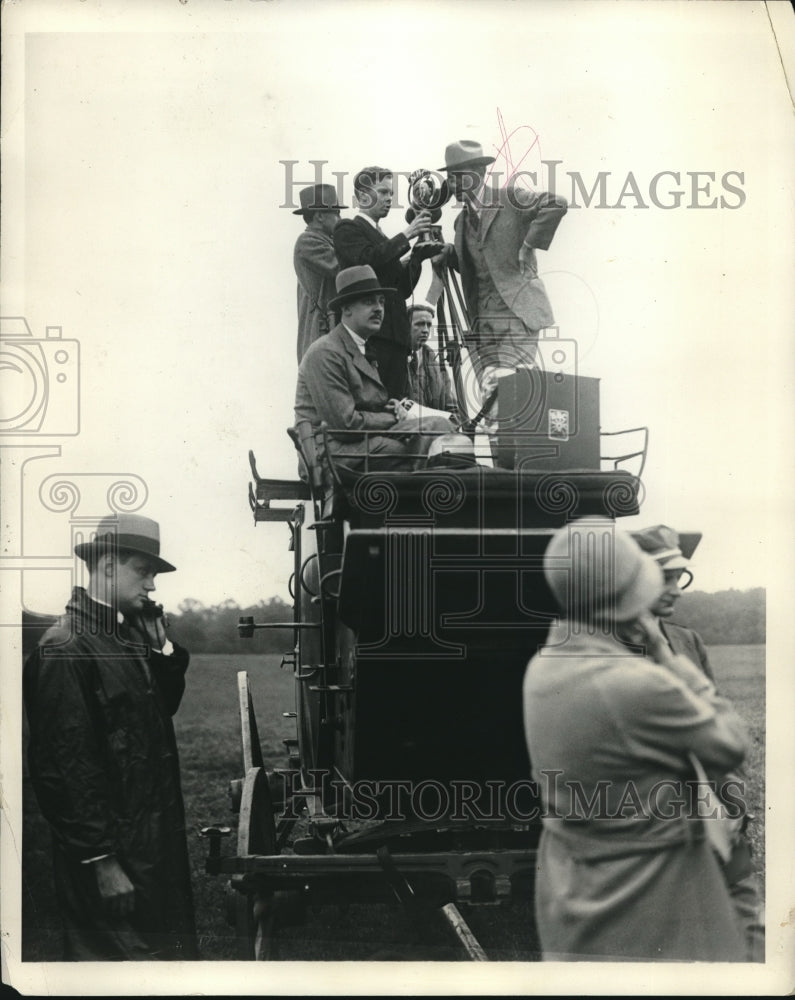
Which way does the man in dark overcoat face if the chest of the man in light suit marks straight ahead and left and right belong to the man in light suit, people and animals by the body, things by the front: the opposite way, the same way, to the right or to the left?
to the left

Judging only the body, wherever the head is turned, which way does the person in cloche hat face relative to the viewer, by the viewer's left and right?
facing away from the viewer and to the right of the viewer

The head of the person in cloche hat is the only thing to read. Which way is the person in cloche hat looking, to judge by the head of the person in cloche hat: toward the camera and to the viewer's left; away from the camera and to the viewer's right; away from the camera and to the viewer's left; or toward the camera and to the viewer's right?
away from the camera and to the viewer's right

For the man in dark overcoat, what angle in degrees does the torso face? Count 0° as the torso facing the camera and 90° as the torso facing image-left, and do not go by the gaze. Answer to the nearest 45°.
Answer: approximately 315°

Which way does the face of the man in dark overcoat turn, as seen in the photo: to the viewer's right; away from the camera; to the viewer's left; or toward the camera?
to the viewer's right

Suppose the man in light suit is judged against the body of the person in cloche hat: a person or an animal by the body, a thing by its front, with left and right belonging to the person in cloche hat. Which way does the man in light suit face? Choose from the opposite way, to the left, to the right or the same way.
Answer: the opposite way

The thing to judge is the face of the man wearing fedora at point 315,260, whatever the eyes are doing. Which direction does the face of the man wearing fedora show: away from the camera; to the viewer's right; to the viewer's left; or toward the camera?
to the viewer's right
